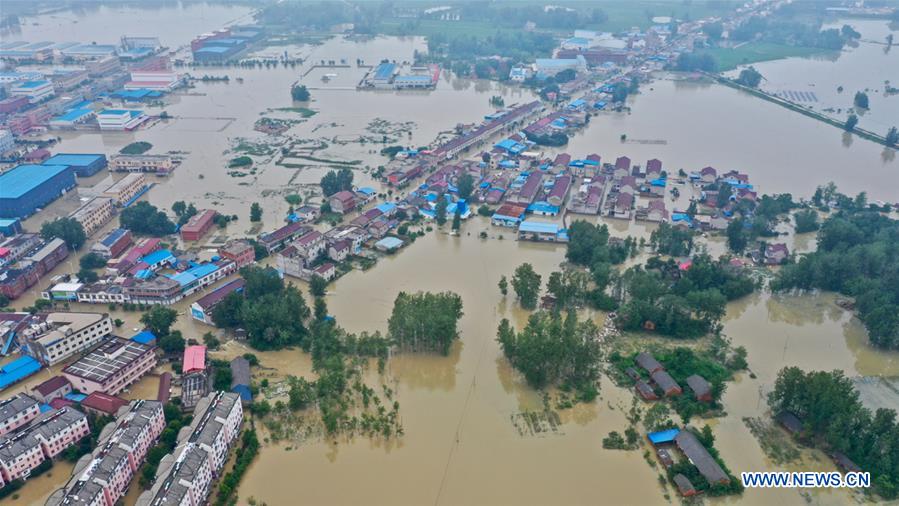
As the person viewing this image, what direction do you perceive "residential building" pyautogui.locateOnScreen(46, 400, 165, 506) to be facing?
facing the viewer and to the right of the viewer

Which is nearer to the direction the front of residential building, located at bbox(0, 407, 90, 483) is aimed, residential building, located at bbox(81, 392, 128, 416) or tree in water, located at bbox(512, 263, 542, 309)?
the tree in water

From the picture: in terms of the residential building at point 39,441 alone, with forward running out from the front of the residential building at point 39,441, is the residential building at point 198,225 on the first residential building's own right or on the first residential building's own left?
on the first residential building's own left

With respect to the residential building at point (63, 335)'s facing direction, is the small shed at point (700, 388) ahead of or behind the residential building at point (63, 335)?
ahead

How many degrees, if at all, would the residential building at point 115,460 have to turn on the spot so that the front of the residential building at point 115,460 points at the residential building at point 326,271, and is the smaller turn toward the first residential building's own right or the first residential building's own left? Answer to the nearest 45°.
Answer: approximately 90° to the first residential building's own left

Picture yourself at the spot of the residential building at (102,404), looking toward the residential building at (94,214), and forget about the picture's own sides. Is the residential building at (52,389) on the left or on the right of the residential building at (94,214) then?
left

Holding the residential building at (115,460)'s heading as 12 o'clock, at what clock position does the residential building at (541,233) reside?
the residential building at (541,233) is roughly at 10 o'clock from the residential building at (115,460).
